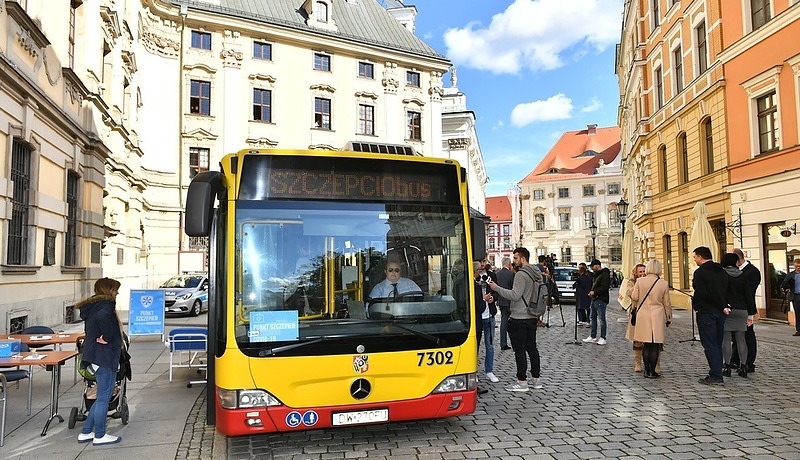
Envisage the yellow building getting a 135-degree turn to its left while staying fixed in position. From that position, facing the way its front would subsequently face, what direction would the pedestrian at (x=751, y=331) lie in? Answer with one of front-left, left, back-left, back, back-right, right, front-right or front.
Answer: right

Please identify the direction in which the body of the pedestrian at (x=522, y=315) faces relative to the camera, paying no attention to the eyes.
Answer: to the viewer's left

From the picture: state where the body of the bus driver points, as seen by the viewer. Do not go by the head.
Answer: toward the camera

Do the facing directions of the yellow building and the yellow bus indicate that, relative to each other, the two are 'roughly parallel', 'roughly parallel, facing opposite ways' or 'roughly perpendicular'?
roughly perpendicular

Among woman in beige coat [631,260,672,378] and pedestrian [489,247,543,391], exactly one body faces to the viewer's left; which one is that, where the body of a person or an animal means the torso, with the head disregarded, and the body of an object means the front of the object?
the pedestrian

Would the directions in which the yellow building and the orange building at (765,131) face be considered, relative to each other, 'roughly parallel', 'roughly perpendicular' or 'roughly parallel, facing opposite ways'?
roughly parallel

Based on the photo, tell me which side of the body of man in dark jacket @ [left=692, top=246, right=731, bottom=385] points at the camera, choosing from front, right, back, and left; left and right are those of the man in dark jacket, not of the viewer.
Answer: left

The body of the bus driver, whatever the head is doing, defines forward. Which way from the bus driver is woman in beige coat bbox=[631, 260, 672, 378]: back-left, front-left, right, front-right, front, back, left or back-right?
back-left

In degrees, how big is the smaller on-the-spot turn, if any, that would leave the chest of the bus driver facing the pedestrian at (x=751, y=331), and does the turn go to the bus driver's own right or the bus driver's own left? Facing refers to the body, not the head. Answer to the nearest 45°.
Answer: approximately 135° to the bus driver's own left

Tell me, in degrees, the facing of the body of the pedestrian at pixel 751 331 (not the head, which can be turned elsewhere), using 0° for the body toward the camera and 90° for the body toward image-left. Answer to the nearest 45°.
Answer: approximately 90°

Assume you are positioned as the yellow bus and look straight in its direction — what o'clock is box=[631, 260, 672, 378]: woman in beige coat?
The woman in beige coat is roughly at 8 o'clock from the yellow bus.

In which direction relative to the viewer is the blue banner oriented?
toward the camera

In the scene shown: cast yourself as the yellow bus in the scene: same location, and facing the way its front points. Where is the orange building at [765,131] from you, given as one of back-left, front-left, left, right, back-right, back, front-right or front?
back-left

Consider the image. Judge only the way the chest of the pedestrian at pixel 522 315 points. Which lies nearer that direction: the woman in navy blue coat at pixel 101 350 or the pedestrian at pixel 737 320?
the woman in navy blue coat

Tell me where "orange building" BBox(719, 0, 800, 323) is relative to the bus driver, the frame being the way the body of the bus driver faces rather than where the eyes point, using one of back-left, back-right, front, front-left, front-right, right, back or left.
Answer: back-left
